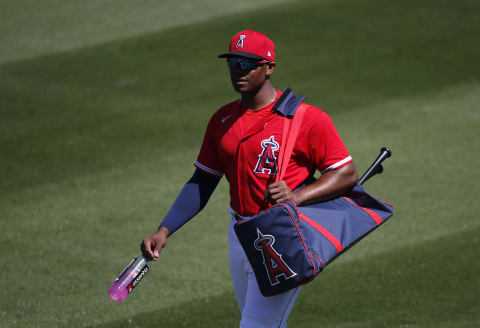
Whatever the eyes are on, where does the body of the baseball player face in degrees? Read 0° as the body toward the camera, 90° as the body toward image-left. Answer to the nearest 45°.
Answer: approximately 45°
